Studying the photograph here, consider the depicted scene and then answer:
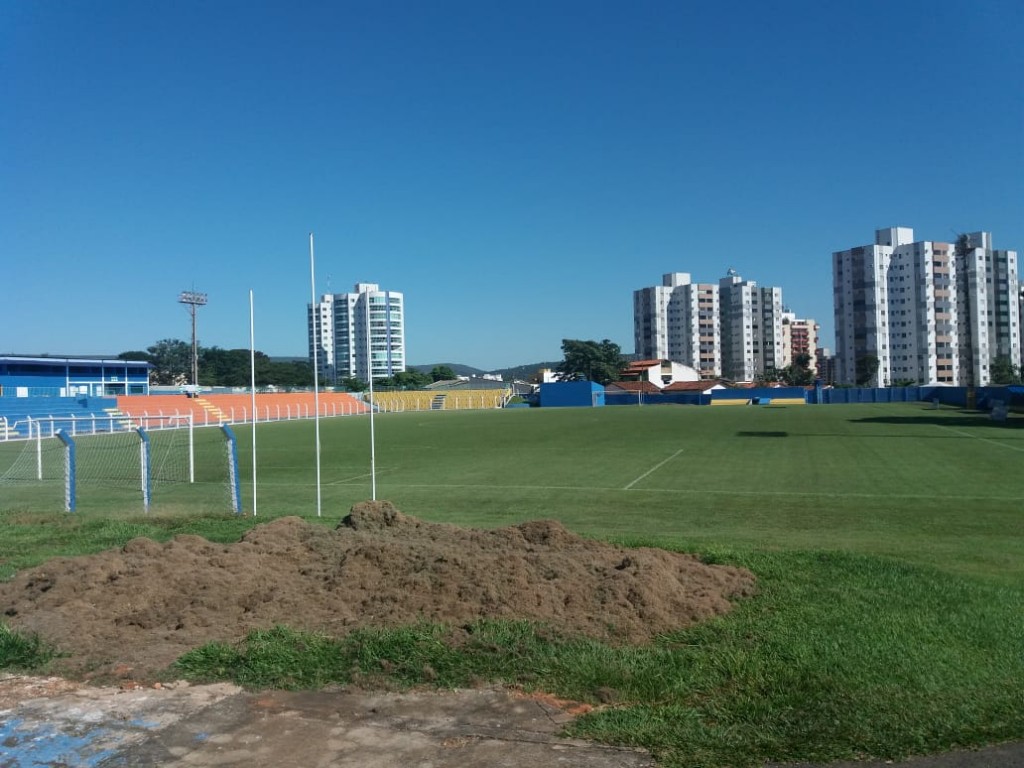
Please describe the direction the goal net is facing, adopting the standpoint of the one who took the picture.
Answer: facing away from the viewer and to the right of the viewer

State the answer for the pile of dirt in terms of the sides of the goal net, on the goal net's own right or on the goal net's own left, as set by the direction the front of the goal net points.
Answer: on the goal net's own right
